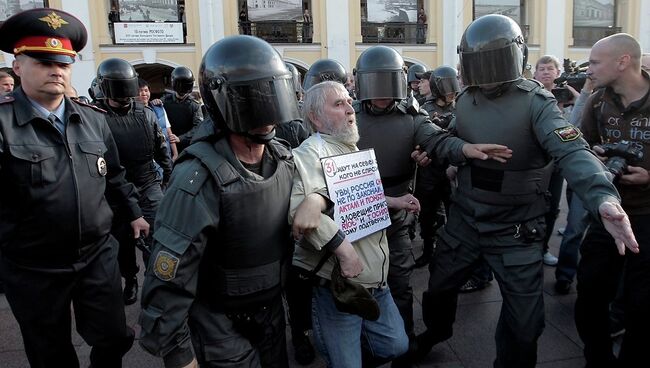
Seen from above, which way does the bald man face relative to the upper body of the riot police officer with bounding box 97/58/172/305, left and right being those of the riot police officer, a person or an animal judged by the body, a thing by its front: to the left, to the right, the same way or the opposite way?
to the right

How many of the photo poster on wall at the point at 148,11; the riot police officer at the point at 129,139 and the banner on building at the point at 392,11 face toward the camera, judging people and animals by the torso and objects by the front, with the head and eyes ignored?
3

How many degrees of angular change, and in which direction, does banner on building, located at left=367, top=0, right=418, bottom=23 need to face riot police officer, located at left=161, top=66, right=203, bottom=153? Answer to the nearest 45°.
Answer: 0° — it already faces them

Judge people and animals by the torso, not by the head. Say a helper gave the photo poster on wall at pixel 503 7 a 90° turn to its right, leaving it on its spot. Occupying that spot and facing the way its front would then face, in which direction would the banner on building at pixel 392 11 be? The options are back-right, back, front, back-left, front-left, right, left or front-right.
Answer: front-left

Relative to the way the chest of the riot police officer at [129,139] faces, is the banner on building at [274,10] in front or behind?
behind

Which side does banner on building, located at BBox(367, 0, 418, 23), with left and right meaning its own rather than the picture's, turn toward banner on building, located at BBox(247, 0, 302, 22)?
right
